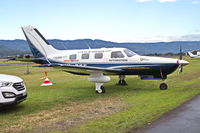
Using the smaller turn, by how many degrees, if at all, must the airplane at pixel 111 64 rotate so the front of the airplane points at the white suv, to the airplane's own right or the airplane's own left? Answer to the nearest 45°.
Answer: approximately 135° to the airplane's own right

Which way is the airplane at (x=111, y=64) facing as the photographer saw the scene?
facing to the right of the viewer

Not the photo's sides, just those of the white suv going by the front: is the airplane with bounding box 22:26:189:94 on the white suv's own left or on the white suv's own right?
on the white suv's own left

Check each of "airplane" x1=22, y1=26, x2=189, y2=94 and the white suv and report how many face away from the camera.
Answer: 0

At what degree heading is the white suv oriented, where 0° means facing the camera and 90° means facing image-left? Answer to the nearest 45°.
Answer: approximately 315°
